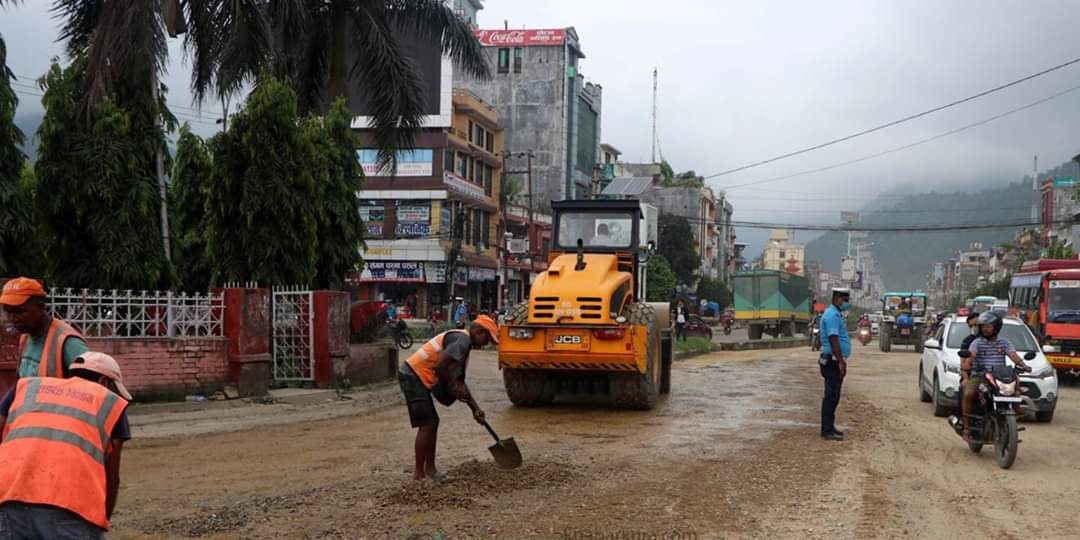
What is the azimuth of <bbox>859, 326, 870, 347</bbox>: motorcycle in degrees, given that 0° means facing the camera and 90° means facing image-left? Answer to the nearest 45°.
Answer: approximately 0°

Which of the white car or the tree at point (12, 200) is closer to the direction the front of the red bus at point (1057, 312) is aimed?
the white car

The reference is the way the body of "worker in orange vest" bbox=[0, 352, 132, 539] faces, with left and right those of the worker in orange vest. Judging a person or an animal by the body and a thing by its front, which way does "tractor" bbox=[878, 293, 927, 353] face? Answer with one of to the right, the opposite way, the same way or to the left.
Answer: the opposite way

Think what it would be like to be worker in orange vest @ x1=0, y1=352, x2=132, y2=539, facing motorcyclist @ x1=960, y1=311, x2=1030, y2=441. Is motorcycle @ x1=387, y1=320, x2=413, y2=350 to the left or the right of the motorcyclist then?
left

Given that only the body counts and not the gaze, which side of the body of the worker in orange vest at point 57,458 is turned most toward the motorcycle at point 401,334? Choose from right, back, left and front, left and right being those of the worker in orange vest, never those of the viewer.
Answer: front

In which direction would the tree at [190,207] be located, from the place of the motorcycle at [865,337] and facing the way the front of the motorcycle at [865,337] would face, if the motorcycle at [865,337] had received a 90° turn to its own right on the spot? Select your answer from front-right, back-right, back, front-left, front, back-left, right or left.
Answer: front-left

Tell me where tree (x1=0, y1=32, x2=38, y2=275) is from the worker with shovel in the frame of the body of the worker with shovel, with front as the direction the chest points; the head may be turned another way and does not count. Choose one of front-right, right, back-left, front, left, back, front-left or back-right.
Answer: back-left

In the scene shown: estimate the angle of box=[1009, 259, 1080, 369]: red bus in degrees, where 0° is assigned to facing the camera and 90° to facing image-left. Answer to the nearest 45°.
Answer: approximately 315°

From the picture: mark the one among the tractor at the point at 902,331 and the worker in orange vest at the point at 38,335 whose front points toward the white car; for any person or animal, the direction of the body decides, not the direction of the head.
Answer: the tractor

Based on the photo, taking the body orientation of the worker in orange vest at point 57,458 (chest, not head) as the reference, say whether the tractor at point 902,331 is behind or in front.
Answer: in front

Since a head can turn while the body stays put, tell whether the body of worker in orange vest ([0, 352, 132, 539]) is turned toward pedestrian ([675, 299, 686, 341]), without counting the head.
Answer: yes
